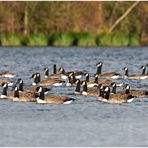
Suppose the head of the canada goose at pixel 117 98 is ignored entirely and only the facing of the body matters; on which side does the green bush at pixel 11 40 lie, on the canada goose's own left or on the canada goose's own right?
on the canada goose's own right

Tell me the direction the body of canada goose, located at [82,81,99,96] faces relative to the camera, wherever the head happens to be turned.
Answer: to the viewer's left

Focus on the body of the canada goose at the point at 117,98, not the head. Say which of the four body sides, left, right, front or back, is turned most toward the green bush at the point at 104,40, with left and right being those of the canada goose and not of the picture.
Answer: right

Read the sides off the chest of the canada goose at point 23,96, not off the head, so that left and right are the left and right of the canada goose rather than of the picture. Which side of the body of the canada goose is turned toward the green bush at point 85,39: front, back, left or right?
right

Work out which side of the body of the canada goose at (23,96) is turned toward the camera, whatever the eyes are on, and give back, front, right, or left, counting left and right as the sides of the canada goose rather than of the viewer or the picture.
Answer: left

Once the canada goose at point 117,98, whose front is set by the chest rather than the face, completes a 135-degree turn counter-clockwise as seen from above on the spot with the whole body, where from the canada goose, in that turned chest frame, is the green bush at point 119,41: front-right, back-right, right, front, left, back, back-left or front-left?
back-left

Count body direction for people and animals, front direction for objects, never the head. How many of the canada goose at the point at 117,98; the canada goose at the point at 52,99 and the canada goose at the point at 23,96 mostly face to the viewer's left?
3

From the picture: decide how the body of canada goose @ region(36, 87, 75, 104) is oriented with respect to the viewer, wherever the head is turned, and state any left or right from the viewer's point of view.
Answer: facing to the left of the viewer

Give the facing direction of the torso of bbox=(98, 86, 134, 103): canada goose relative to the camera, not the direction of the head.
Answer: to the viewer's left

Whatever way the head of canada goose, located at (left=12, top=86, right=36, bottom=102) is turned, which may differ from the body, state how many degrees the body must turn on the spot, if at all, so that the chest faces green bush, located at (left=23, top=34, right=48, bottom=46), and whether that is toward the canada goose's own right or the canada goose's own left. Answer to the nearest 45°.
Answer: approximately 90° to the canada goose's own right

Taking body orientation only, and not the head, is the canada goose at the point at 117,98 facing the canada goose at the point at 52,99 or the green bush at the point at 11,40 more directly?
the canada goose
